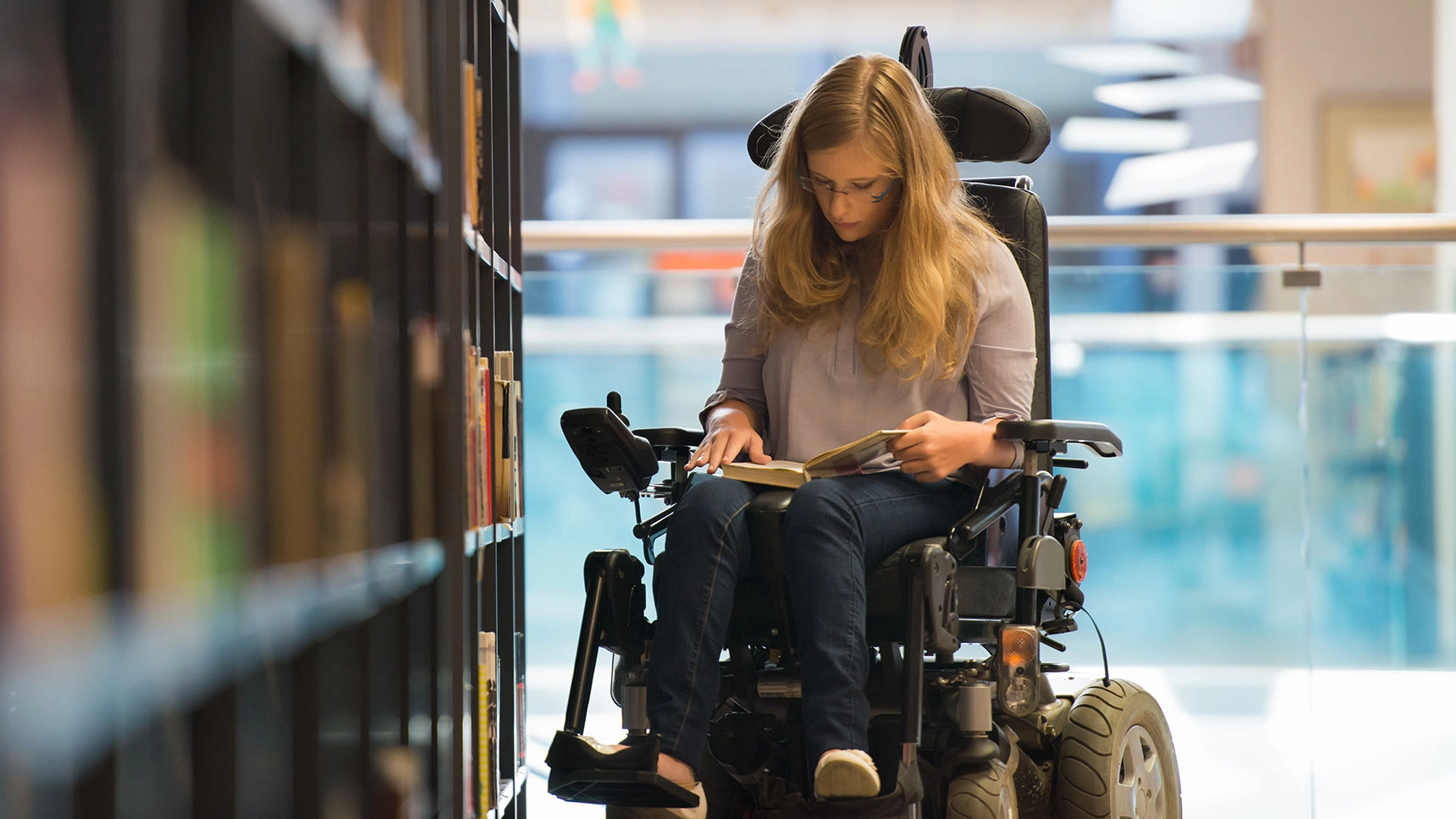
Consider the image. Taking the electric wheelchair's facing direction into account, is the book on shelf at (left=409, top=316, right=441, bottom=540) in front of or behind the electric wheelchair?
in front

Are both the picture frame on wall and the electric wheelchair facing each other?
no

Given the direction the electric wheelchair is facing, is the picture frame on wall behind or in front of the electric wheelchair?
behind

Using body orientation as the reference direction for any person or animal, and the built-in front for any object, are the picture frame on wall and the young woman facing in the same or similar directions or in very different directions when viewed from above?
same or similar directions

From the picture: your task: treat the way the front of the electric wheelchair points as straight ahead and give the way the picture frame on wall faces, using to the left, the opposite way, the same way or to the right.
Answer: the same way

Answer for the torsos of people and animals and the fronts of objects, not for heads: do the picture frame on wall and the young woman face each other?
no

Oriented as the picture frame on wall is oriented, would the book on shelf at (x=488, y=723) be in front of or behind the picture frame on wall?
in front

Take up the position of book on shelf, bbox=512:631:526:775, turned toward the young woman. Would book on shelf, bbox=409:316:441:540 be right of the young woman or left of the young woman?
right

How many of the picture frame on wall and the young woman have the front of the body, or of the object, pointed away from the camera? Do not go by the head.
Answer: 0

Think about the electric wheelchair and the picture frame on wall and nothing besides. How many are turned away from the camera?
0

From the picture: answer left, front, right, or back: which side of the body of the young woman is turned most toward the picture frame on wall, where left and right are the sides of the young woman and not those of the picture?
back

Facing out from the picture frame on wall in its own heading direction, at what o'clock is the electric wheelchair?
The electric wheelchair is roughly at 12 o'clock from the picture frame on wall.

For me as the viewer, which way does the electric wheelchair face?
facing the viewer and to the left of the viewer

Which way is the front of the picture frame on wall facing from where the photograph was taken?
facing the viewer

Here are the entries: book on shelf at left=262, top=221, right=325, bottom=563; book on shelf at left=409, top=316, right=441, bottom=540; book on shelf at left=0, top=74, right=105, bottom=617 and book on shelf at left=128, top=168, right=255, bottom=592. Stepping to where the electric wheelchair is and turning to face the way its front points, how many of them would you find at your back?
0

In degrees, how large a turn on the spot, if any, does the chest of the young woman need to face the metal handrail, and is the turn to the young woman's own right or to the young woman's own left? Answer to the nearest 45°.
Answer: approximately 180°

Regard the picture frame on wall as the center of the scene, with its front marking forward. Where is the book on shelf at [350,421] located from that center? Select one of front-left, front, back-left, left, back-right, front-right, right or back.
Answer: front
